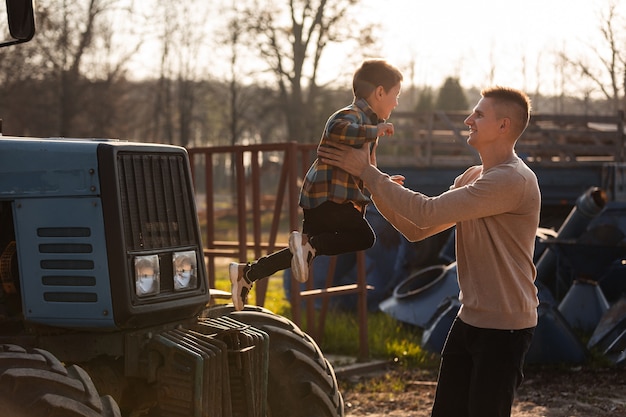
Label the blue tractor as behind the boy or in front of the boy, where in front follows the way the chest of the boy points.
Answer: behind

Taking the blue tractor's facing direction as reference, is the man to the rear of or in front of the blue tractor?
in front

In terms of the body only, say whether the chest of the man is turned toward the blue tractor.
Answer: yes

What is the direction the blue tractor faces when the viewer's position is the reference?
facing the viewer and to the right of the viewer

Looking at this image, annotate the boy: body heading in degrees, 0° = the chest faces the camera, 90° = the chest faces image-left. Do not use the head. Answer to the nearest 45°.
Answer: approximately 270°

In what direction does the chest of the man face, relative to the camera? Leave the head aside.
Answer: to the viewer's left

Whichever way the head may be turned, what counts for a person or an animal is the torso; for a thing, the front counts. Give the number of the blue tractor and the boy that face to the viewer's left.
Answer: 0

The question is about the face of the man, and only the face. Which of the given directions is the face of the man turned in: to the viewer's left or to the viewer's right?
to the viewer's left

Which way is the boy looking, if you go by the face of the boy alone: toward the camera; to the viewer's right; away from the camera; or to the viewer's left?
to the viewer's right

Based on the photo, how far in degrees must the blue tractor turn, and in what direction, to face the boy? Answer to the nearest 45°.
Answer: approximately 45° to its left
